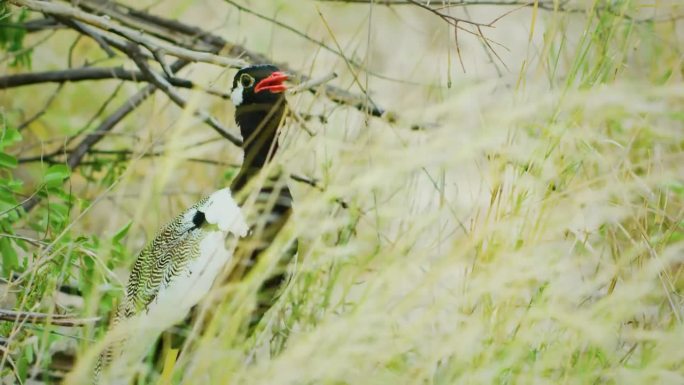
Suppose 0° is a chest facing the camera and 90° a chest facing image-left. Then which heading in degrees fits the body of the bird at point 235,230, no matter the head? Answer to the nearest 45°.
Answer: approximately 270°

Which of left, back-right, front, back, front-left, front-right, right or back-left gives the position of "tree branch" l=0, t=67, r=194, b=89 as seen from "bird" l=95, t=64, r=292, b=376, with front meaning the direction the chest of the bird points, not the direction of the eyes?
back-left
